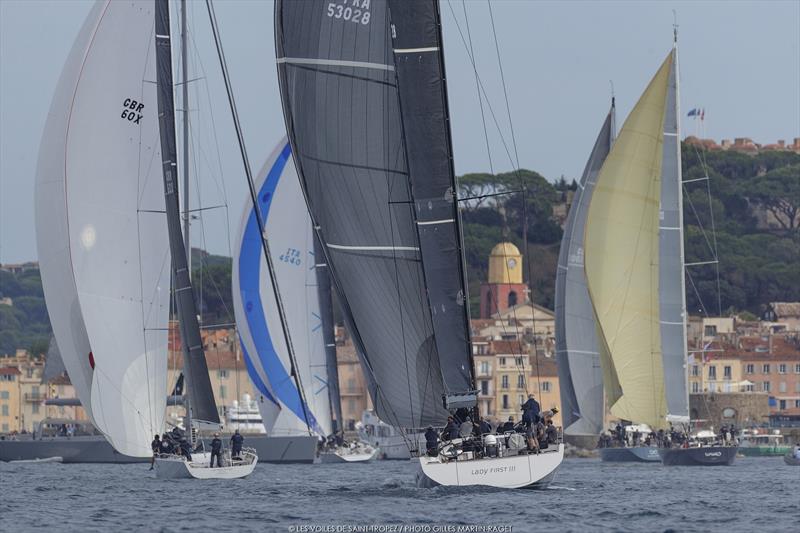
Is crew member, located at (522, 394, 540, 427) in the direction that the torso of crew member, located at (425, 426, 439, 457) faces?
no

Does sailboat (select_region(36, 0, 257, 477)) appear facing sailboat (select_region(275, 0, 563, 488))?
no

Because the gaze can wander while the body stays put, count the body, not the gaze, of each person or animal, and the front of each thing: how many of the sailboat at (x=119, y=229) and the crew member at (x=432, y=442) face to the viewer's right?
0

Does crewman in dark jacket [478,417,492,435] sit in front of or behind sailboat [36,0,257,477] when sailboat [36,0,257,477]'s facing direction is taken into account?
behind

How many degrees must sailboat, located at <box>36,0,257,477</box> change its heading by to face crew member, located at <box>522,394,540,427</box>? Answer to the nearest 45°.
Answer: approximately 180°

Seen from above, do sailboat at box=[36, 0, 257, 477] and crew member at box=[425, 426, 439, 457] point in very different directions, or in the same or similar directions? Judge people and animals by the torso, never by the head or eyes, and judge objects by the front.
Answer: same or similar directions

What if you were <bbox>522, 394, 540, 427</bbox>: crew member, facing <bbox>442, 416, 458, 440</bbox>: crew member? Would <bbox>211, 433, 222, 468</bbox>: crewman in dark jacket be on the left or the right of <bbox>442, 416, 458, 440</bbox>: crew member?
right

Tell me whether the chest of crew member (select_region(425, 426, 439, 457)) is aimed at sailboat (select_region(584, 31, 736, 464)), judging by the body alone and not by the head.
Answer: no
